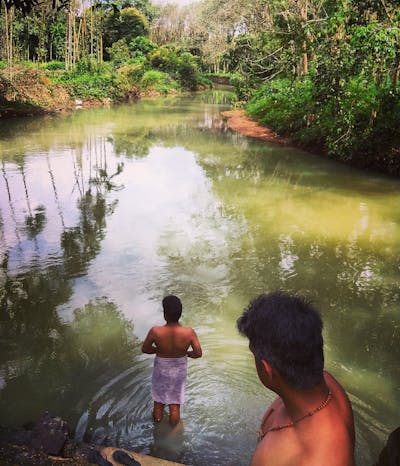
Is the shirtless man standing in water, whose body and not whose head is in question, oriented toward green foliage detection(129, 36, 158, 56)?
yes

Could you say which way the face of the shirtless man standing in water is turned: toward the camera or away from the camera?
away from the camera

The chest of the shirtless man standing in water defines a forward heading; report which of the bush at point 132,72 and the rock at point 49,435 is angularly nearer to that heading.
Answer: the bush

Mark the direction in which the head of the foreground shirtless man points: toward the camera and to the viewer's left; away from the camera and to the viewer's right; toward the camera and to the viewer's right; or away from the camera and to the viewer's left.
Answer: away from the camera and to the viewer's left

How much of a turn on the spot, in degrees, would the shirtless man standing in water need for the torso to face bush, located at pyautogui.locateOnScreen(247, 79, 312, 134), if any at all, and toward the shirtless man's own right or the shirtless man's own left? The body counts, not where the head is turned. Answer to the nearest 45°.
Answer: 0° — they already face it

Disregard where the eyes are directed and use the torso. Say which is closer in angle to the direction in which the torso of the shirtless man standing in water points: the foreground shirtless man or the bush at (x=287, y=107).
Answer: the bush

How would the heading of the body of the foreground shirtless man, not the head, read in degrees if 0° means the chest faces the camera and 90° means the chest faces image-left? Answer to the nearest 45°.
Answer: approximately 135°

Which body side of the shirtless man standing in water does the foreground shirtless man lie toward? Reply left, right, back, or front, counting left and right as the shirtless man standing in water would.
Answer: back

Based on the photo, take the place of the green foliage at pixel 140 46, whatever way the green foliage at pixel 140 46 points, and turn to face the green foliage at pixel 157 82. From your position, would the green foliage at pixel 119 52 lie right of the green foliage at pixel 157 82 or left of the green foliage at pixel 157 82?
right

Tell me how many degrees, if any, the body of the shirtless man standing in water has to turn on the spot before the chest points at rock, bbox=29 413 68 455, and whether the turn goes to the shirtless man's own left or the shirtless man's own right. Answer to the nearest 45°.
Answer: approximately 135° to the shirtless man's own left

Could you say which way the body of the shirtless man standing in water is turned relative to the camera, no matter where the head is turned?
away from the camera
